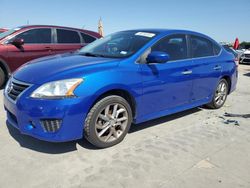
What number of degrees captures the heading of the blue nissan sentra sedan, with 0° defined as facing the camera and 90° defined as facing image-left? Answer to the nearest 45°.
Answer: approximately 45°

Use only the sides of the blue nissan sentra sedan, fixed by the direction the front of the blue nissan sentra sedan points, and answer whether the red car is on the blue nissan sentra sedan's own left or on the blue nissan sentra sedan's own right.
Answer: on the blue nissan sentra sedan's own right

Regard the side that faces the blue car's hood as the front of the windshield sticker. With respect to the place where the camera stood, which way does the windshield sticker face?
facing the viewer and to the left of the viewer

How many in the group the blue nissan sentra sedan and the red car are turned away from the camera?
0

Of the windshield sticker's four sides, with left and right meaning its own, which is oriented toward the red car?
right

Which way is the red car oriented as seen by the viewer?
to the viewer's left

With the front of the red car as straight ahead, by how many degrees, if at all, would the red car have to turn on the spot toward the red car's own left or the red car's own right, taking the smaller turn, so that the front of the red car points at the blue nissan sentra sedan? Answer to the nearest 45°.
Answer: approximately 90° to the red car's own left
